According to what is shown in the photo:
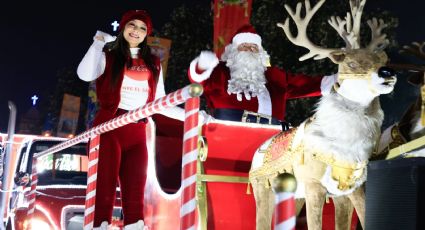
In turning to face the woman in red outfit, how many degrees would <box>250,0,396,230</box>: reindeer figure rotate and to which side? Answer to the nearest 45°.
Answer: approximately 135° to its right

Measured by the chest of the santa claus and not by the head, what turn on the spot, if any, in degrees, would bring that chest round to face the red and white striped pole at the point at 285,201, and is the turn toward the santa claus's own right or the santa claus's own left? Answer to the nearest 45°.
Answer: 0° — they already face it

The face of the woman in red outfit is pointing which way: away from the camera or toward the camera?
toward the camera

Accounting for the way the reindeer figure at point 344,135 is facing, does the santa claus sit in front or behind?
behind

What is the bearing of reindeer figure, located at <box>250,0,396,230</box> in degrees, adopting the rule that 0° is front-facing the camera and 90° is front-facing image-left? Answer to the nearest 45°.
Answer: approximately 315°

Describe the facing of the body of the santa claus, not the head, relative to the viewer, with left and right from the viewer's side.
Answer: facing the viewer

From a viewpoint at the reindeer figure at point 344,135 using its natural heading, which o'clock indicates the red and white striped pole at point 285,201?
The red and white striped pole is roughly at 2 o'clock from the reindeer figure.

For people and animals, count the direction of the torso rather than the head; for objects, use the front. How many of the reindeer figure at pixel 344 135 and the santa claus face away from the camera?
0

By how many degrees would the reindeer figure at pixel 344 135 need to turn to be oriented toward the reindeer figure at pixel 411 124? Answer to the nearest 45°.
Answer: approximately 45° to its left

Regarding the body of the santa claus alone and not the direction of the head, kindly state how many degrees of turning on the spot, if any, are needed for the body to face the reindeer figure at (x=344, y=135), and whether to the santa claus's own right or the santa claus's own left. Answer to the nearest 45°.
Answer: approximately 45° to the santa claus's own left

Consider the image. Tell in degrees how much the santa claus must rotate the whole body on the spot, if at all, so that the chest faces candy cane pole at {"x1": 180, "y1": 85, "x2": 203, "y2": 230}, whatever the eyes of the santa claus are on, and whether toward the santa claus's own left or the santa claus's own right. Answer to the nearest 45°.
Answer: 0° — they already face it

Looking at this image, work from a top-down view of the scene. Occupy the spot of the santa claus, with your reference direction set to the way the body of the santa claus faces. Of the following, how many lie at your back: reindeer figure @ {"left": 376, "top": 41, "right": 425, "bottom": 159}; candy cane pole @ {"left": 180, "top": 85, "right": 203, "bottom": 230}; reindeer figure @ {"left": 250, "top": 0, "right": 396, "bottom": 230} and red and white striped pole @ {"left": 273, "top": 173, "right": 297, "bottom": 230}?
0

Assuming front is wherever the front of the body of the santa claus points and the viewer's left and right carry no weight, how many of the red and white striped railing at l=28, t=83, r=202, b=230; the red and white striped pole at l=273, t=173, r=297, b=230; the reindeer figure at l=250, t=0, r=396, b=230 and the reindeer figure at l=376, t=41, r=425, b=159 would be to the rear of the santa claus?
0
